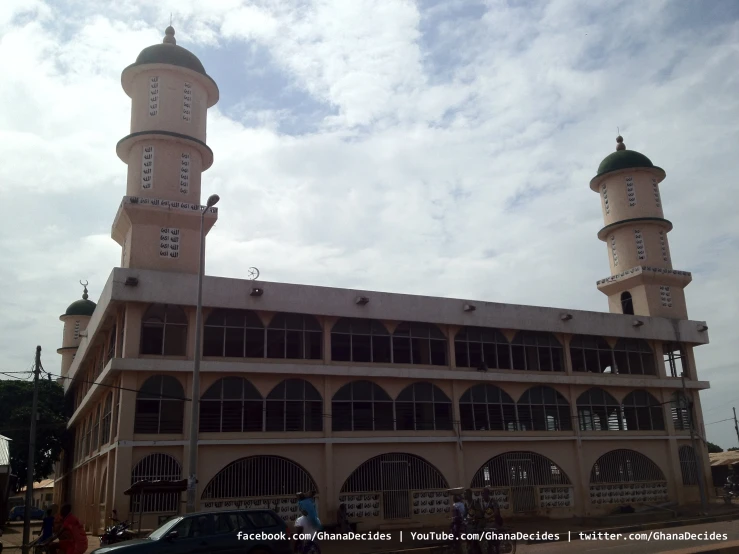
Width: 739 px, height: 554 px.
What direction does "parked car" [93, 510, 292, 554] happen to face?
to the viewer's left

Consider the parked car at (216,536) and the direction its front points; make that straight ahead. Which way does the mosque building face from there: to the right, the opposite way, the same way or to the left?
to the left

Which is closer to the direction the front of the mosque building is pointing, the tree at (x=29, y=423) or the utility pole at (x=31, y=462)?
the utility pole

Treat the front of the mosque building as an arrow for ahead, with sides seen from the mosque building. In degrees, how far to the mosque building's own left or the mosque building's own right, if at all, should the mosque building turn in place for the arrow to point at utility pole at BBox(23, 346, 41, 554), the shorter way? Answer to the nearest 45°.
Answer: approximately 90° to the mosque building's own right

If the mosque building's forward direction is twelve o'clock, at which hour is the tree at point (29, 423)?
The tree is roughly at 4 o'clock from the mosque building.

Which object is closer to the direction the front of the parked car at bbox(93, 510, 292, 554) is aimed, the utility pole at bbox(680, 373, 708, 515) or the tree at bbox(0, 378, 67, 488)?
the tree

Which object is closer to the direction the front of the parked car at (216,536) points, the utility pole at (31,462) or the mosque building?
the utility pole

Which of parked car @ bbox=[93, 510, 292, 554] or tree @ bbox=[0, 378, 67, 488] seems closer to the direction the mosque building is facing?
the parked car

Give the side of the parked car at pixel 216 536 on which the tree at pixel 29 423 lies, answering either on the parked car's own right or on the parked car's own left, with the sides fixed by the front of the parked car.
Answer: on the parked car's own right

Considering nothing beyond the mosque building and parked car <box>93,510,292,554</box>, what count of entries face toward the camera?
1

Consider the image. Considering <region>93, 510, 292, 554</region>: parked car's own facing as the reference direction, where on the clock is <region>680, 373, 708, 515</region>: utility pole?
The utility pole is roughly at 5 o'clock from the parked car.

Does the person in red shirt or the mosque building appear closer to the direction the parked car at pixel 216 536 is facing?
the person in red shirt
